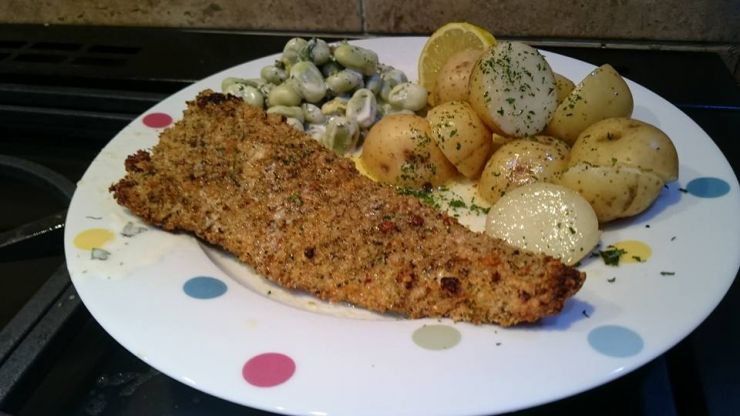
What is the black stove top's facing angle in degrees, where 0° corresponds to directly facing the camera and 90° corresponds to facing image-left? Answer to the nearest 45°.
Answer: approximately 0°

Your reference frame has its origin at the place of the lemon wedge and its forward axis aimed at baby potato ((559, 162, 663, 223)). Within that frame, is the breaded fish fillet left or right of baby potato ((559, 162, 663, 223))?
right
